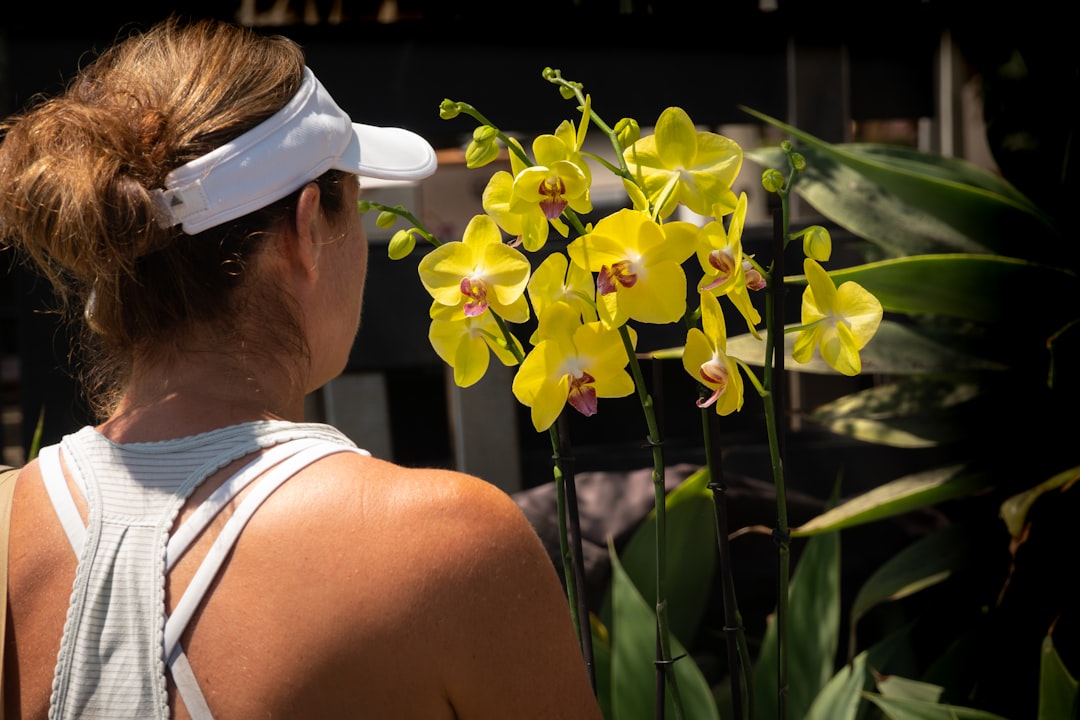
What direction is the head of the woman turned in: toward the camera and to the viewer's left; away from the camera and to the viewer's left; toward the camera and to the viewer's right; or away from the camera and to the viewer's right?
away from the camera and to the viewer's right

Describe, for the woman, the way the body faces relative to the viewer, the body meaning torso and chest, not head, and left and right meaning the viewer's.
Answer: facing away from the viewer and to the right of the viewer

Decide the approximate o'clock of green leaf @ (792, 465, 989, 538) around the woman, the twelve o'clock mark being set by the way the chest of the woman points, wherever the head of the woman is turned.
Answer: The green leaf is roughly at 12 o'clock from the woman.
